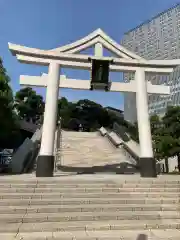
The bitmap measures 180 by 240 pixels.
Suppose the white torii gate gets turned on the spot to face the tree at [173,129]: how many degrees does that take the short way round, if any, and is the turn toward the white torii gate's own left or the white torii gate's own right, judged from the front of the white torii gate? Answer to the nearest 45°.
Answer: approximately 135° to the white torii gate's own left

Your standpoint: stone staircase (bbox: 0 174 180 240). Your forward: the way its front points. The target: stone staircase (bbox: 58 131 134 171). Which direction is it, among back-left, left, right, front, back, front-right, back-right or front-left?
back

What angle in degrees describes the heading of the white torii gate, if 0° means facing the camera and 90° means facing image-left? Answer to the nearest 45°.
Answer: approximately 0°

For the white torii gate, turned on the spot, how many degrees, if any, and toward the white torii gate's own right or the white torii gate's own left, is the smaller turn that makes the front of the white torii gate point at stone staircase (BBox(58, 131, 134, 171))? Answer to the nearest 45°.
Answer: approximately 180°

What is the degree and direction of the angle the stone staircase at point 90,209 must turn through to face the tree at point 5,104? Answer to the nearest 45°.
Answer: approximately 135° to its right

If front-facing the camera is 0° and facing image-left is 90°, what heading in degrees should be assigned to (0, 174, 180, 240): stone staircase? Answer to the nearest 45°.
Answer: approximately 0°

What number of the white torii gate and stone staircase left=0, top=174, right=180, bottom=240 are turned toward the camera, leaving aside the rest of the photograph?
2
